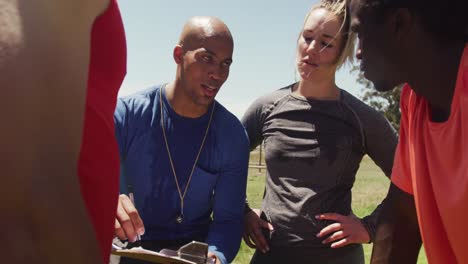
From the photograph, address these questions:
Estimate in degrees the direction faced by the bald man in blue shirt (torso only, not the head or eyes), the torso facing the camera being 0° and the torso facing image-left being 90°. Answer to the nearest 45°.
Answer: approximately 0°

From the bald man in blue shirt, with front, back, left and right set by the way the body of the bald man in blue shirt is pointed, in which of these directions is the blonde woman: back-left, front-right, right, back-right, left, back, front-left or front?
left

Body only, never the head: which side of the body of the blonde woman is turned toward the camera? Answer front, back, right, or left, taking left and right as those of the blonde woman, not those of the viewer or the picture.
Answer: front

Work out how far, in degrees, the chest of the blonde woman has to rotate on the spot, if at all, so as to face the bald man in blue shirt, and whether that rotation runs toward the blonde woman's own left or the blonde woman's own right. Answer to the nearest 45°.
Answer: approximately 90° to the blonde woman's own right

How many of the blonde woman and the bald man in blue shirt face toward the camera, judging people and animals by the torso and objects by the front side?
2
